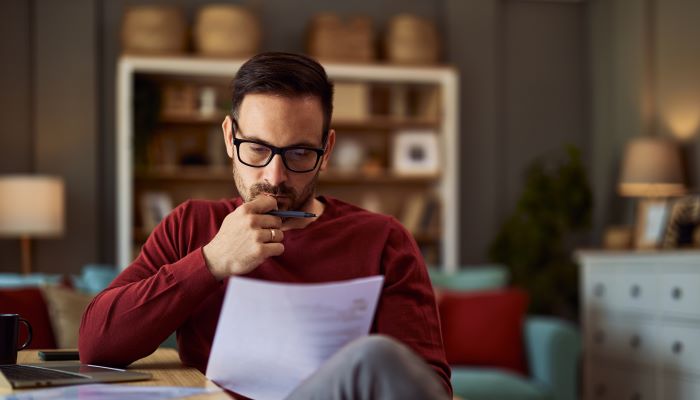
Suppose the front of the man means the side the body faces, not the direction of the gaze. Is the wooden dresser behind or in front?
behind

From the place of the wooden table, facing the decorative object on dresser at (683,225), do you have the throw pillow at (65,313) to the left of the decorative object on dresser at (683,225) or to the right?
left

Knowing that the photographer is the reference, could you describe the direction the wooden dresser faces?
facing the viewer and to the left of the viewer

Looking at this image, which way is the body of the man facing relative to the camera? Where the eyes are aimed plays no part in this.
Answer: toward the camera

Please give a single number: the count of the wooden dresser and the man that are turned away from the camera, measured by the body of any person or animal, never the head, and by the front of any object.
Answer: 0

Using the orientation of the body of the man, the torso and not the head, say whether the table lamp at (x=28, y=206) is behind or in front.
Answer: behind

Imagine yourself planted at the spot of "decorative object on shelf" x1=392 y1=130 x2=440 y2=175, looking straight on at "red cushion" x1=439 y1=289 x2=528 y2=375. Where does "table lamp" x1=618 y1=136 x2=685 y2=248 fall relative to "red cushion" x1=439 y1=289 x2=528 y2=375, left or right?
left

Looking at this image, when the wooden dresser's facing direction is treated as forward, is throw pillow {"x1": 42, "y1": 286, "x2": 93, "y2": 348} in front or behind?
in front

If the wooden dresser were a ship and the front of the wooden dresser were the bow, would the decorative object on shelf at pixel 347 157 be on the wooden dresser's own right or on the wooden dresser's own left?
on the wooden dresser's own right

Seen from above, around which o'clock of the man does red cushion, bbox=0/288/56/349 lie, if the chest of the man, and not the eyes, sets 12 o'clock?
The red cushion is roughly at 5 o'clock from the man.
